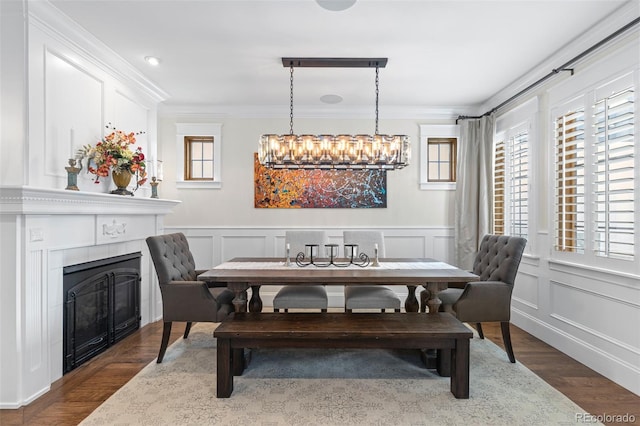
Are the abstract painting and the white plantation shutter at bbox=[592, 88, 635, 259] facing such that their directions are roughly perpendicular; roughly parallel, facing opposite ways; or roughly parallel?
roughly perpendicular

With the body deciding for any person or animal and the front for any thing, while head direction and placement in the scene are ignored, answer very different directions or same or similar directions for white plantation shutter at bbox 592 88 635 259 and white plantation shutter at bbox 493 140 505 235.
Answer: same or similar directions

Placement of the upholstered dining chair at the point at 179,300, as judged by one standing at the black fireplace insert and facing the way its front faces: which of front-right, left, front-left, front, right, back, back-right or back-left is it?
front

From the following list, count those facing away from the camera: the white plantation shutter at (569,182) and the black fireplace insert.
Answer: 0

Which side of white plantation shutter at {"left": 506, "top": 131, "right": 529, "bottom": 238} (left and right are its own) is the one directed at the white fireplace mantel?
front

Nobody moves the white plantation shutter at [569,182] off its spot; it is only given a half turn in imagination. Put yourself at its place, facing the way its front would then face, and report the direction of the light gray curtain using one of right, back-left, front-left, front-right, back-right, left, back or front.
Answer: left

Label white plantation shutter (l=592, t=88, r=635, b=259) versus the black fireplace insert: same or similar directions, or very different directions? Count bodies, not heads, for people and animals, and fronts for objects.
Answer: very different directions

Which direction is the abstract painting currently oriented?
toward the camera

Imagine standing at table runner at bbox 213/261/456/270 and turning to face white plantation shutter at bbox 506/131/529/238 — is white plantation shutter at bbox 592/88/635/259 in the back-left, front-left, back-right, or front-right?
front-right

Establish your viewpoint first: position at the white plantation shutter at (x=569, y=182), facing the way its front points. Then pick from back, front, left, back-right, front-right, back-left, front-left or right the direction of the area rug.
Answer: front

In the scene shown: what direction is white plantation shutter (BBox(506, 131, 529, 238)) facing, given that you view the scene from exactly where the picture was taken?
facing the viewer and to the left of the viewer

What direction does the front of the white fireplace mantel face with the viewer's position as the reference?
facing the viewer and to the right of the viewer

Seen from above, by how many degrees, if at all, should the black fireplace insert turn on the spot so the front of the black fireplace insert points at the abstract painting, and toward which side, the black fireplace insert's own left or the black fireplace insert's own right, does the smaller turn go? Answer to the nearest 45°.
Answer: approximately 45° to the black fireplace insert's own left

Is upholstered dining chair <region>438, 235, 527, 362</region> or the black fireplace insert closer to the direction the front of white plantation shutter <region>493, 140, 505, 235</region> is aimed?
the black fireplace insert

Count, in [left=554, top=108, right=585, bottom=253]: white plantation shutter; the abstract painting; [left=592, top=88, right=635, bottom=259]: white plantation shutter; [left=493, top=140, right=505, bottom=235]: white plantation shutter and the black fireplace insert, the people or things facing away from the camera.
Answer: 0

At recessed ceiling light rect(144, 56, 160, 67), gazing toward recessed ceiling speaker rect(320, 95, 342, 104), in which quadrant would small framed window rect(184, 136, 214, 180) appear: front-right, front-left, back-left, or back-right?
front-left

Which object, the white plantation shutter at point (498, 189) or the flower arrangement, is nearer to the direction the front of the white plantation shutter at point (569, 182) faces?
the flower arrangement

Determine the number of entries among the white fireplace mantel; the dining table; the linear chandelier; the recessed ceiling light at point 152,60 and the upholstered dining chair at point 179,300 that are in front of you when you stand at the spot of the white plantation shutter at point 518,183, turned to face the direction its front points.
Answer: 5
